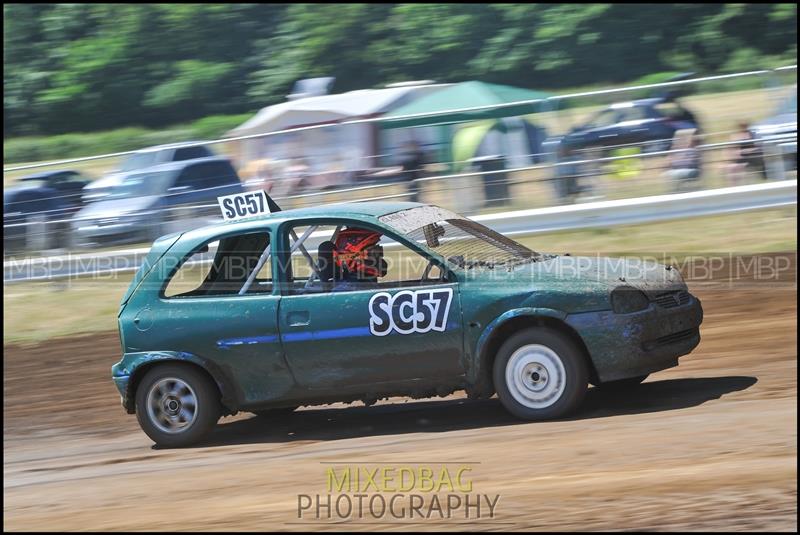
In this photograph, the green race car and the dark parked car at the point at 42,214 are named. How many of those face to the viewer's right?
1

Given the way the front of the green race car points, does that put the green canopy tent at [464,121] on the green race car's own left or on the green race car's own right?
on the green race car's own left

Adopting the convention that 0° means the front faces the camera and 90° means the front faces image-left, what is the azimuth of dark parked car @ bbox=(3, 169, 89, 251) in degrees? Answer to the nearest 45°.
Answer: approximately 45°

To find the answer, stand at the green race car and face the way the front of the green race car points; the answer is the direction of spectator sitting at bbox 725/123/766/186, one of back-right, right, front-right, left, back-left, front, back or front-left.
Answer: front-left

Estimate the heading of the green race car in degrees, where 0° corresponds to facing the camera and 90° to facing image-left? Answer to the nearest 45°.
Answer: approximately 270°

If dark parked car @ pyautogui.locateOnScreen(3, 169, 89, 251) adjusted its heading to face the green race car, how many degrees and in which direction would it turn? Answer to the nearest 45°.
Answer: approximately 45° to its left

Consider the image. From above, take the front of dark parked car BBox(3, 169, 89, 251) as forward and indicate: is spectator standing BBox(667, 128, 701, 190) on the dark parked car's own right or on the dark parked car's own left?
on the dark parked car's own left

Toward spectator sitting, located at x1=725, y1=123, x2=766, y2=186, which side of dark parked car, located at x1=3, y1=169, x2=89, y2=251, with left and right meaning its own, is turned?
left

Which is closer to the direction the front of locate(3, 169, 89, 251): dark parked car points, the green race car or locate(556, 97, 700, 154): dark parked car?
the green race car

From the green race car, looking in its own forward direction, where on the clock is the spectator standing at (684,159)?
The spectator standing is roughly at 10 o'clock from the green race car.

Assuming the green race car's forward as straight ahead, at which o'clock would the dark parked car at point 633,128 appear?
The dark parked car is roughly at 10 o'clock from the green race car.

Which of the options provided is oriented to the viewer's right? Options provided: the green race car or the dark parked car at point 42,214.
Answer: the green race car
